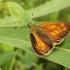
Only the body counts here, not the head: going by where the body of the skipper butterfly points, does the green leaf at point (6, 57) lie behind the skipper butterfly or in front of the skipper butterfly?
in front

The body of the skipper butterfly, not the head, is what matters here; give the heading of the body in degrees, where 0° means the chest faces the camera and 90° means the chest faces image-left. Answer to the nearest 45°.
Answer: approximately 135°

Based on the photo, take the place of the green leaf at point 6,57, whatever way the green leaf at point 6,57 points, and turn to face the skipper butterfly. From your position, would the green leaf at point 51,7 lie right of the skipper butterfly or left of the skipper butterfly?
left

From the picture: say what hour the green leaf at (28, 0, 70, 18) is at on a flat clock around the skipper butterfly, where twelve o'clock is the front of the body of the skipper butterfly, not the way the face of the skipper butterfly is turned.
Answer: The green leaf is roughly at 2 o'clock from the skipper butterfly.
